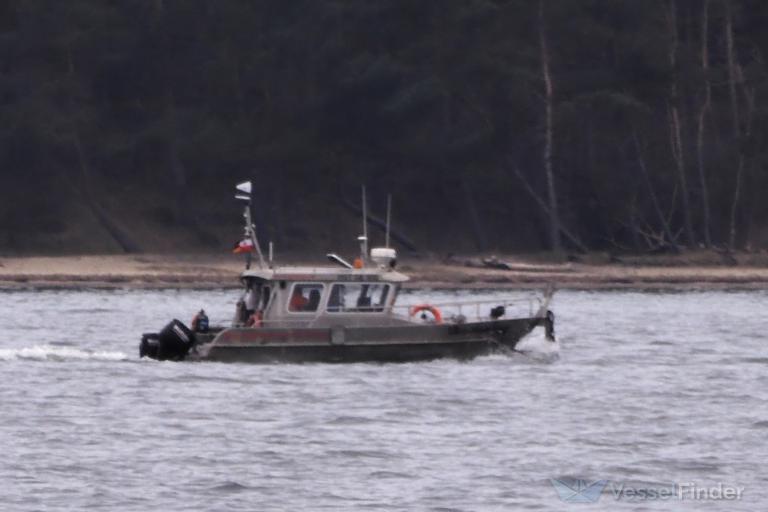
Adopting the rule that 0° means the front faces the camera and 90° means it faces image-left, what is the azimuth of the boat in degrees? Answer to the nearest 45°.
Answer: approximately 270°
